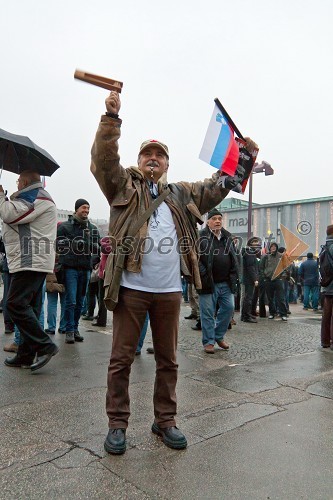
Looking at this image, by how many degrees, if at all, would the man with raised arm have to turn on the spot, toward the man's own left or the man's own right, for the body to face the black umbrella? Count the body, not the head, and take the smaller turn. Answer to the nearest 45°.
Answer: approximately 135° to the man's own right

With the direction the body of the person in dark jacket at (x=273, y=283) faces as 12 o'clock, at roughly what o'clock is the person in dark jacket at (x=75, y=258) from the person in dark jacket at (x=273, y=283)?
the person in dark jacket at (x=75, y=258) is roughly at 1 o'clock from the person in dark jacket at (x=273, y=283).

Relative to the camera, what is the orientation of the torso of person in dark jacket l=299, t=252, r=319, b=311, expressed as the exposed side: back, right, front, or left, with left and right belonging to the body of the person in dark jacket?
back

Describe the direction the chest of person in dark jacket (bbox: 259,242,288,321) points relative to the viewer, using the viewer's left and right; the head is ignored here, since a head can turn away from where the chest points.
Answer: facing the viewer

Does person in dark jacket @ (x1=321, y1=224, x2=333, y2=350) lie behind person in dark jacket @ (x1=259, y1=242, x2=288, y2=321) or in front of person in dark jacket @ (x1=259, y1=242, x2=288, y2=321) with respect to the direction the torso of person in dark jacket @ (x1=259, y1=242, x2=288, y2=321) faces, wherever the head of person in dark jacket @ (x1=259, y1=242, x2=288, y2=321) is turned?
in front

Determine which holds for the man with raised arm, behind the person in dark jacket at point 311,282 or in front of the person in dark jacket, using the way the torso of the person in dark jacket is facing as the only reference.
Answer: behind

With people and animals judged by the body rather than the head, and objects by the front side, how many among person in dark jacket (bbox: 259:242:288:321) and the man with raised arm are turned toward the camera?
2

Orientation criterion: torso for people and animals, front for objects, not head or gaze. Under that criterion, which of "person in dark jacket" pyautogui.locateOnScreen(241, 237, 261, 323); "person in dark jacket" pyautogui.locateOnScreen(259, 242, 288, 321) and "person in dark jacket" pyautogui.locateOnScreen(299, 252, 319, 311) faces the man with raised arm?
"person in dark jacket" pyautogui.locateOnScreen(259, 242, 288, 321)

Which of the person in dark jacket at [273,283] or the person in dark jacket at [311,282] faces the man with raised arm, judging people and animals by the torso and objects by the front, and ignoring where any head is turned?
the person in dark jacket at [273,283]

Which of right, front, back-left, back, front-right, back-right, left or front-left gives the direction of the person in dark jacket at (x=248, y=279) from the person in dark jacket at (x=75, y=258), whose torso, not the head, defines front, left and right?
left

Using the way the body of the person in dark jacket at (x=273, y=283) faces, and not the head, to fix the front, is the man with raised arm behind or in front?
in front

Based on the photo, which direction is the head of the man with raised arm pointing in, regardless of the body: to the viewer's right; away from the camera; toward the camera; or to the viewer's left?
toward the camera

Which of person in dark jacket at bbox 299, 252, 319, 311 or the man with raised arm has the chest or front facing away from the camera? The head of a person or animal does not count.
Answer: the person in dark jacket
